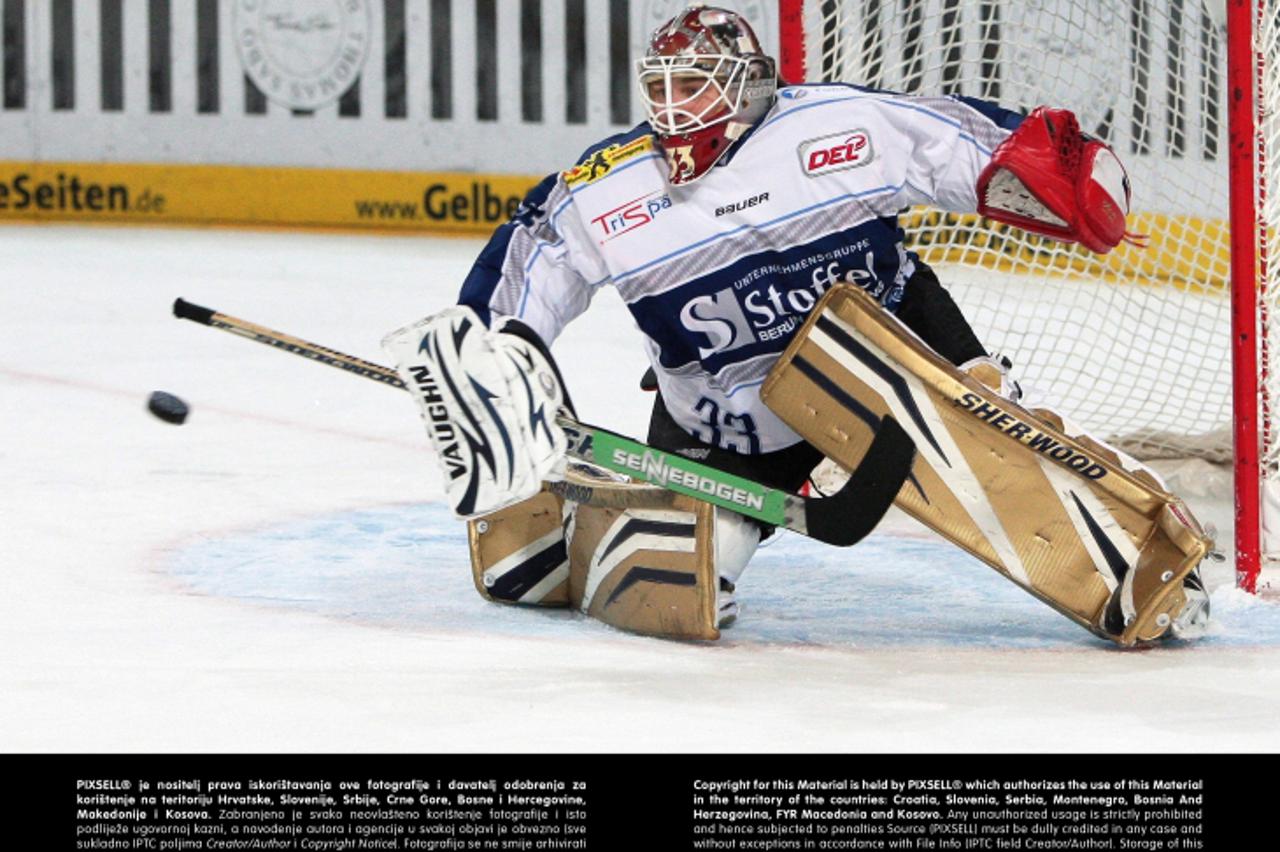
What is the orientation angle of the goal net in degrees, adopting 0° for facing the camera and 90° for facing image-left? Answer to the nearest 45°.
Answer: approximately 45°

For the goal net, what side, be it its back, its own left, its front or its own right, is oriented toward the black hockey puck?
front
